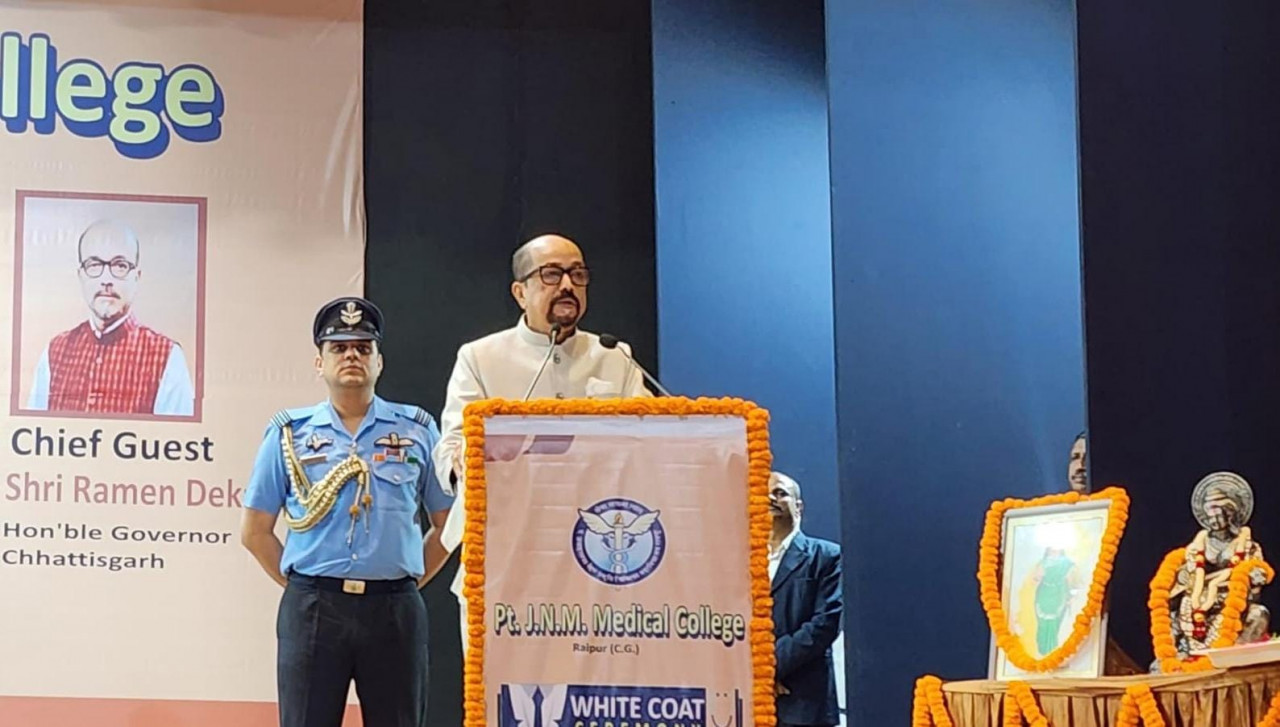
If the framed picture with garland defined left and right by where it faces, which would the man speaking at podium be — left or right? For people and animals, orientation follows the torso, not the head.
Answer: on its right

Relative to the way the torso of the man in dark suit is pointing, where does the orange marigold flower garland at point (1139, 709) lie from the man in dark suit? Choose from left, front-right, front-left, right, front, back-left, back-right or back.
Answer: front-left

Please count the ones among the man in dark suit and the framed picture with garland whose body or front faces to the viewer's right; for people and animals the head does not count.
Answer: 0

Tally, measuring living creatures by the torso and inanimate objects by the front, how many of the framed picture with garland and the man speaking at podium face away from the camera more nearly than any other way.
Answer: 0

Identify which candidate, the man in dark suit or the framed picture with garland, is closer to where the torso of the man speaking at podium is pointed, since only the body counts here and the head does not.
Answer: the framed picture with garland

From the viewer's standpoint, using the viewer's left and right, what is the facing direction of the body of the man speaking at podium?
facing the viewer and to the right of the viewer

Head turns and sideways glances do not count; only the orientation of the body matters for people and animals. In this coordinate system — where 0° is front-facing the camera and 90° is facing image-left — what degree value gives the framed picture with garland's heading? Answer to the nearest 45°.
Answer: approximately 0°
